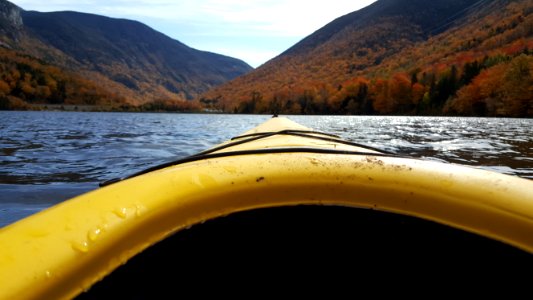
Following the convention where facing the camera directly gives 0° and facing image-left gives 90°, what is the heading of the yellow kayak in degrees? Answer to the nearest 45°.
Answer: approximately 180°
